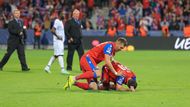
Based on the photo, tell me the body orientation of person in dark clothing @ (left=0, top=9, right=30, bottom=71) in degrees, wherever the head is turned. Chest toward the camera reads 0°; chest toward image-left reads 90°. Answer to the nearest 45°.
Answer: approximately 315°

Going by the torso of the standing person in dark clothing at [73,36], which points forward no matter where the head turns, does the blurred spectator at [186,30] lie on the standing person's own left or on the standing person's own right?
on the standing person's own left

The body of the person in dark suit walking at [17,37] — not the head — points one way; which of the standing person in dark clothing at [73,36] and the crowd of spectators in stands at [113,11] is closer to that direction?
the standing person in dark clothing

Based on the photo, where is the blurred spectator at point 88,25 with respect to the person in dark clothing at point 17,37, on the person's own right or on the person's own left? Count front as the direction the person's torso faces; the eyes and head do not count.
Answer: on the person's own left

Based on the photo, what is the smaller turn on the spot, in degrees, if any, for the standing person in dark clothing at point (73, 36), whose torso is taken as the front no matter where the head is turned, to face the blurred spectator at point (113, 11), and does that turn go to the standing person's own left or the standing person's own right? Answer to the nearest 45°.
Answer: approximately 135° to the standing person's own left

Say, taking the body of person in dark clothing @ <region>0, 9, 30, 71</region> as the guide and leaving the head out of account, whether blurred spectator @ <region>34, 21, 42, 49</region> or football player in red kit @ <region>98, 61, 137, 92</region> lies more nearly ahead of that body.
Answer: the football player in red kit
